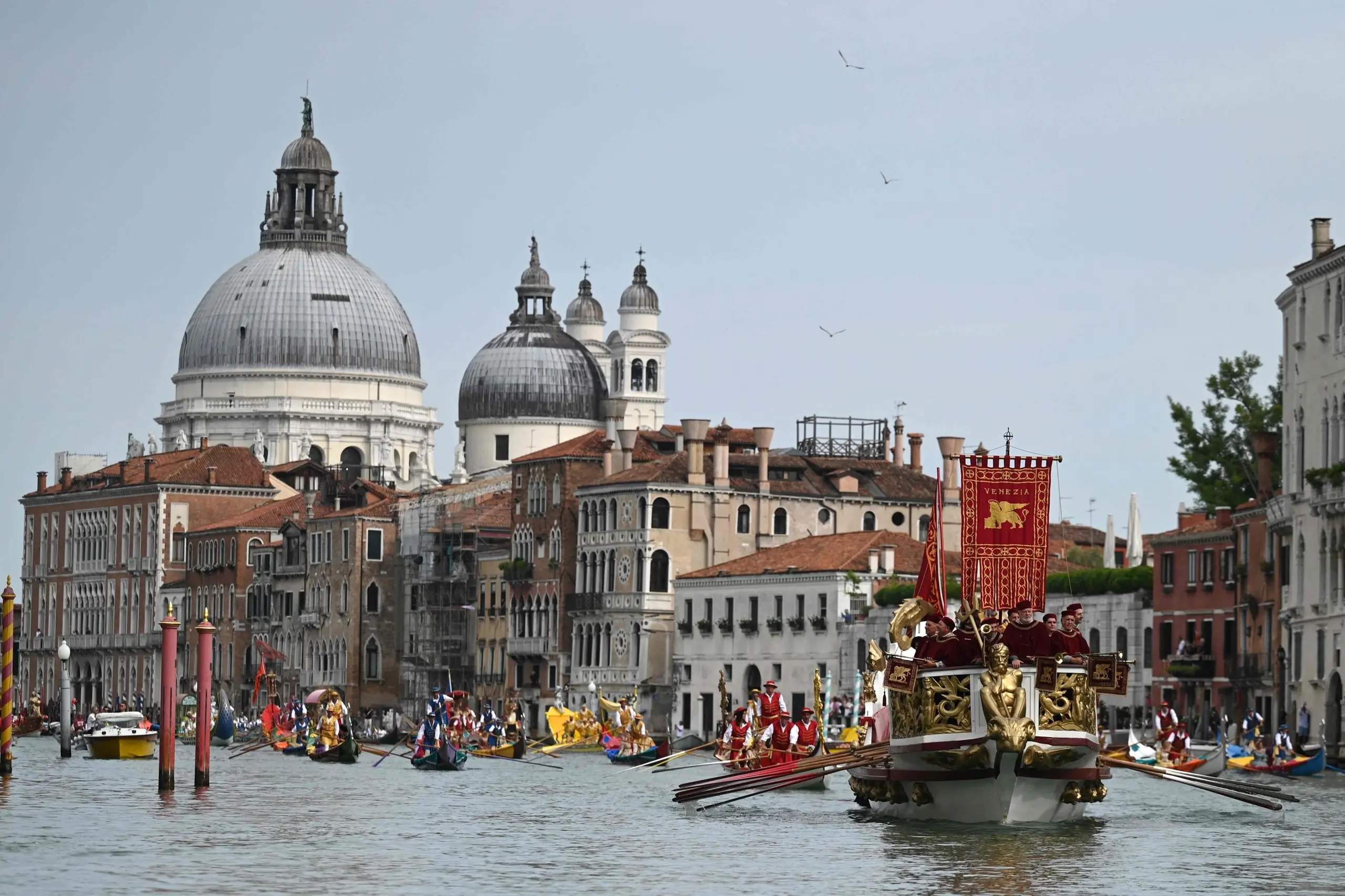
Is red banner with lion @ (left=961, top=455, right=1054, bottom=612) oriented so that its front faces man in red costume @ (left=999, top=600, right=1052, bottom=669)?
yes

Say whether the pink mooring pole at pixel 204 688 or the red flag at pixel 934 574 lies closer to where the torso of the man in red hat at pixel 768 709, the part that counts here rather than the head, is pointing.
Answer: the red flag

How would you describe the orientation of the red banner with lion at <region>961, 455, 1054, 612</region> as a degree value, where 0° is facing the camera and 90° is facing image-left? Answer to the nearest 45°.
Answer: approximately 0°

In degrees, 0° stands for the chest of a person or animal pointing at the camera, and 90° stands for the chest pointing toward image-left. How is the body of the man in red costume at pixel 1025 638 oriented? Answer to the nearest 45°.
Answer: approximately 0°

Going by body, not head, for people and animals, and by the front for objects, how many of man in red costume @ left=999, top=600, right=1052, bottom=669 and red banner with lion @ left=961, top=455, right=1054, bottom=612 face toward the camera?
2

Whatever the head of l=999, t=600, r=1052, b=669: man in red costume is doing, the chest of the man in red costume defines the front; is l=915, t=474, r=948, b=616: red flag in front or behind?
behind

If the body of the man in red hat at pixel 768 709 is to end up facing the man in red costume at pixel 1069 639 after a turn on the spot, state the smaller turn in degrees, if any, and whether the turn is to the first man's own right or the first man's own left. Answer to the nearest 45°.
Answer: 0° — they already face them

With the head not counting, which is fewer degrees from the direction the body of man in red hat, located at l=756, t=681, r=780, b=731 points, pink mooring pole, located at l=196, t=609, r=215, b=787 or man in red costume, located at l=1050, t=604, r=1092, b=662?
the man in red costume
